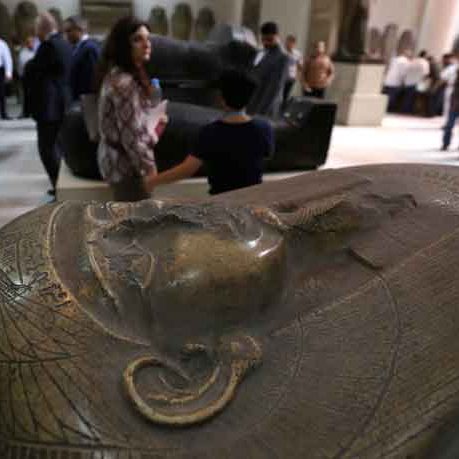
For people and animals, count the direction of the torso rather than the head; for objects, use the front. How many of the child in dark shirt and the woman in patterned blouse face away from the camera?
1

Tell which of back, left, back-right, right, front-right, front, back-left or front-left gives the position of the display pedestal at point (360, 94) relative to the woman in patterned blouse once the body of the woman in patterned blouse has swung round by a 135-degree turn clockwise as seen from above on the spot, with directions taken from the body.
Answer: back

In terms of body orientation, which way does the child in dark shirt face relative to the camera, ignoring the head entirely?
away from the camera

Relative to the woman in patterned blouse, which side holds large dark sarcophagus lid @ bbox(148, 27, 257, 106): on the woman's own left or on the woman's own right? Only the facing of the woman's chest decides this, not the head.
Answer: on the woman's own left

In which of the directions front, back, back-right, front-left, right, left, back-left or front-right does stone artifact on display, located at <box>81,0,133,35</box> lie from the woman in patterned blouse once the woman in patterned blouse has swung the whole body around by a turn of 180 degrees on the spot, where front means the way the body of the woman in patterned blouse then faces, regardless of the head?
right

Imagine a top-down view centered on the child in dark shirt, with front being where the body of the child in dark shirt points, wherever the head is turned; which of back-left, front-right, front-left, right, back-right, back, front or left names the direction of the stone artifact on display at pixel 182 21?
front

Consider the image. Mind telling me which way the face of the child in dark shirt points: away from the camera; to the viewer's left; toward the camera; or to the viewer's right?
away from the camera

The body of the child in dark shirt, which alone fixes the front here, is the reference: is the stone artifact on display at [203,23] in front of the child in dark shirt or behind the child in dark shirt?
in front

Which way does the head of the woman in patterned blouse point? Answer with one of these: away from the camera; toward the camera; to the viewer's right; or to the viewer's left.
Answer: to the viewer's right

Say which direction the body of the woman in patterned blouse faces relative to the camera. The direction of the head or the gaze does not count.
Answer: to the viewer's right

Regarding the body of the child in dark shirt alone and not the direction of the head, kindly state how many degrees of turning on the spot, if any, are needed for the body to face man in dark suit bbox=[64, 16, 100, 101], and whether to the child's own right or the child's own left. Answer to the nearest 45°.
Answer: approximately 45° to the child's own left

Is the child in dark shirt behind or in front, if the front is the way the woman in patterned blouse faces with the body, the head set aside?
in front

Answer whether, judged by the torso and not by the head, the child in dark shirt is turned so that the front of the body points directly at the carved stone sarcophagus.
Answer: no

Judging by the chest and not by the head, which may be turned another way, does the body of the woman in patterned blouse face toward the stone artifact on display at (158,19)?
no
